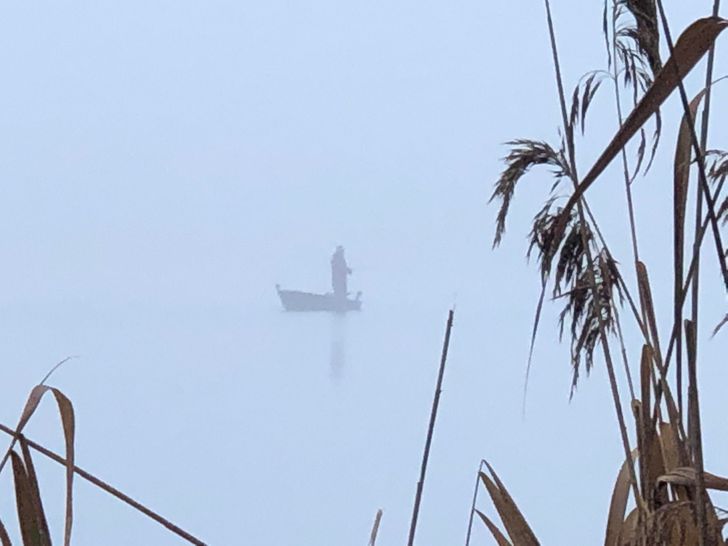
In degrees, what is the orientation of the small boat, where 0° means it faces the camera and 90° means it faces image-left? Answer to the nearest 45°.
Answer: approximately 90°
